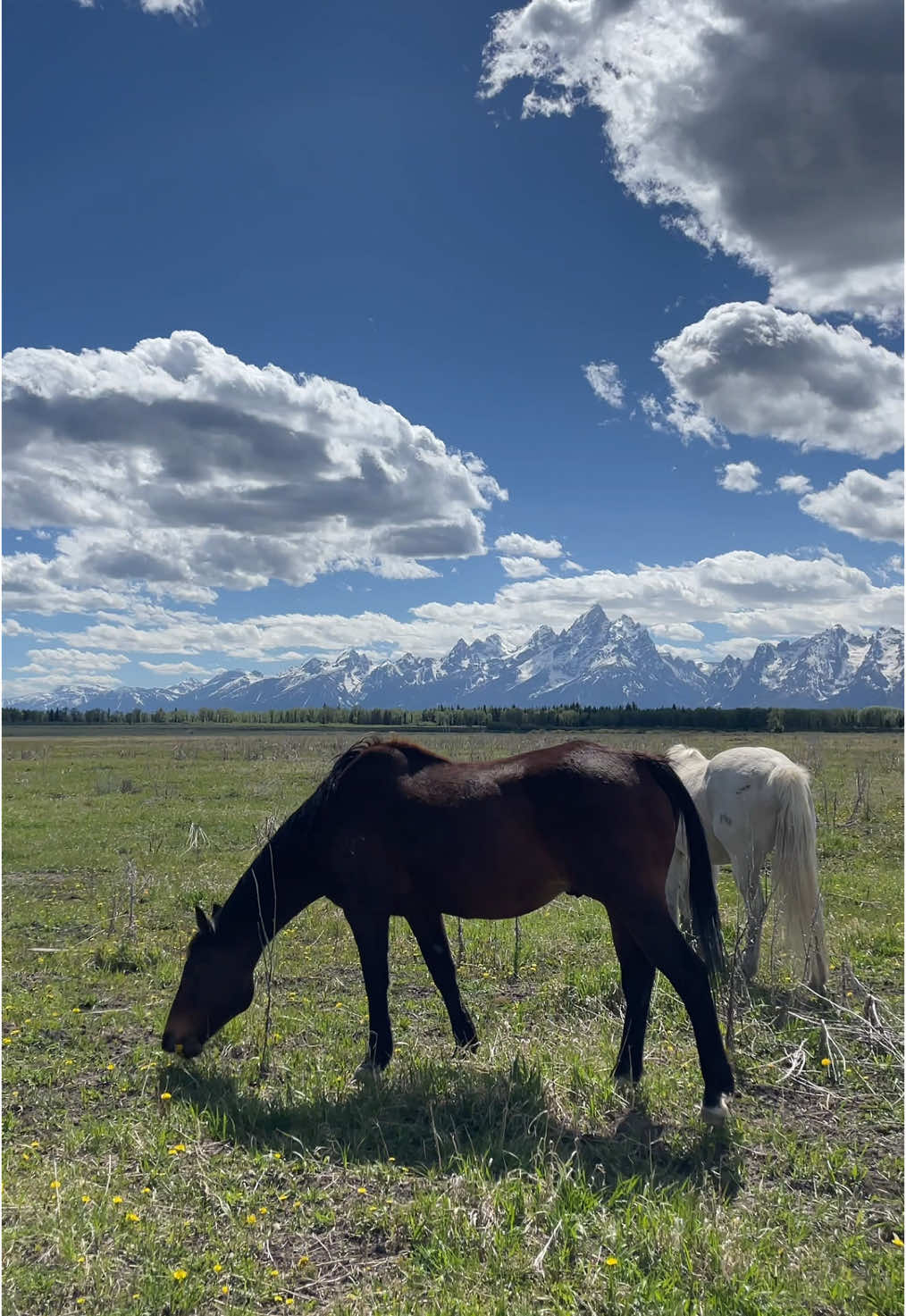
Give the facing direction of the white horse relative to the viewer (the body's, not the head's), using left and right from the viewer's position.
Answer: facing away from the viewer and to the left of the viewer

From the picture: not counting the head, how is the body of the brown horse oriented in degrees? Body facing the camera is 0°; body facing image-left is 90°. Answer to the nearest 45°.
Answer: approximately 90°
